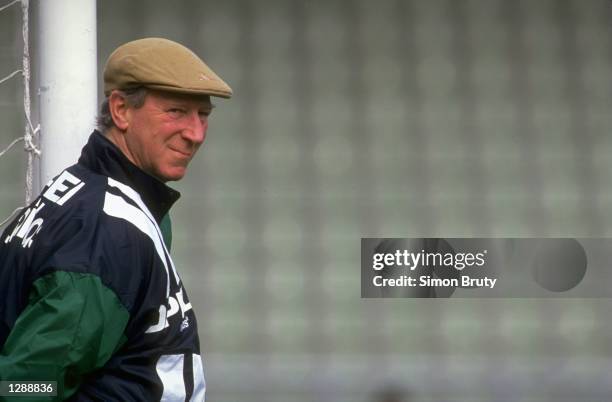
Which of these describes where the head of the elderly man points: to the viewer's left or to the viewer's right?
to the viewer's right

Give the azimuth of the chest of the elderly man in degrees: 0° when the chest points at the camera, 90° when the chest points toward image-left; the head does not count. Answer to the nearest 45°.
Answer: approximately 270°

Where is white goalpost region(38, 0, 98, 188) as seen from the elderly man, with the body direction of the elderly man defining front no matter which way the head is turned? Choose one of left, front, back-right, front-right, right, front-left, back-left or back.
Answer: left
